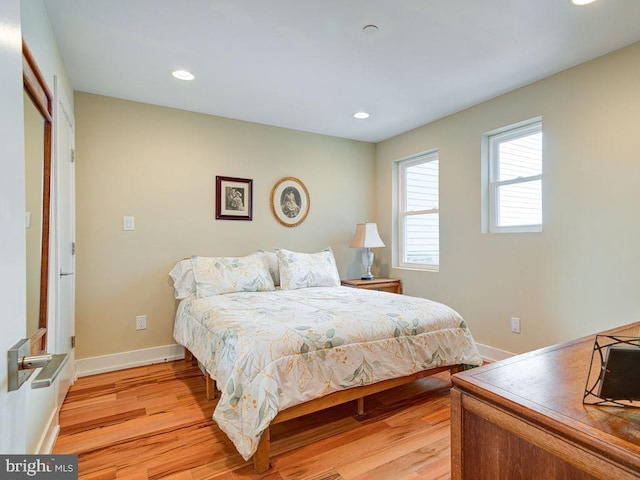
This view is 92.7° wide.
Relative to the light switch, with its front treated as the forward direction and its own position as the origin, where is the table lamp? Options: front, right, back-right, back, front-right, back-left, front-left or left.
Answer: left

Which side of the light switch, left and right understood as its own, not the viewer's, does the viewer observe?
front

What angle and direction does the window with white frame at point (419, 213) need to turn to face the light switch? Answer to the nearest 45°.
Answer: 0° — it already faces it

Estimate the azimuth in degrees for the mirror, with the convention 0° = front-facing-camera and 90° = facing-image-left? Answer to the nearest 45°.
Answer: approximately 270°

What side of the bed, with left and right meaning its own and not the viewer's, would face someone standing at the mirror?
right

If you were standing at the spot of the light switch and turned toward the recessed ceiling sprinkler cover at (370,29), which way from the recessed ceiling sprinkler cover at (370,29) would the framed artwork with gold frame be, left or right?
left

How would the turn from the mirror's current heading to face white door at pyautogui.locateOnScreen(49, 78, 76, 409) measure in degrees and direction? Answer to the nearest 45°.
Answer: approximately 90° to its left

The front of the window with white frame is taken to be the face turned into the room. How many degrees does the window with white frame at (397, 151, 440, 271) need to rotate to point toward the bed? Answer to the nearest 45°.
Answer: approximately 45° to its left

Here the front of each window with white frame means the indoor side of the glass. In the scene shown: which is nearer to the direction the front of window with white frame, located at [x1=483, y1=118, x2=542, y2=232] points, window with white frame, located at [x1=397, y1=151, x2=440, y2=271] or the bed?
the bed

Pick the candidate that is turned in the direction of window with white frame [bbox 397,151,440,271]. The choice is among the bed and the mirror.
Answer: the mirror

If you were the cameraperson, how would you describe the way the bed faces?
facing the viewer and to the right of the viewer

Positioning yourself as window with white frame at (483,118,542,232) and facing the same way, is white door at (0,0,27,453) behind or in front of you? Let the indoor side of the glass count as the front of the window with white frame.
in front

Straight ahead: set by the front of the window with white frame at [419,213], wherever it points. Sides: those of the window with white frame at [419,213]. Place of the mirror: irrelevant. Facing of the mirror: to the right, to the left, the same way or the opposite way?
the opposite way

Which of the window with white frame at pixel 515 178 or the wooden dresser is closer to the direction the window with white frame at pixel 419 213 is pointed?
the wooden dresser

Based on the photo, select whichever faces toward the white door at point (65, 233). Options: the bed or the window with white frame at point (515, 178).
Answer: the window with white frame
